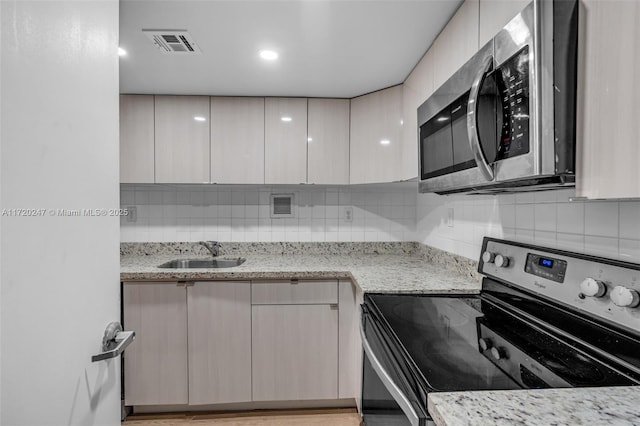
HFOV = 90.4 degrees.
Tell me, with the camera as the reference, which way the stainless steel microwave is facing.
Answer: facing the viewer and to the left of the viewer

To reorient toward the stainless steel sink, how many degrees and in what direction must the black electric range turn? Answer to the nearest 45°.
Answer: approximately 45° to its right

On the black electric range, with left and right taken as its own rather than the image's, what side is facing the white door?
front

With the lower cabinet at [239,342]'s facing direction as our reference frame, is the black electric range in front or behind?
in front

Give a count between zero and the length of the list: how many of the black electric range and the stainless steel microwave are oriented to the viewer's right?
0

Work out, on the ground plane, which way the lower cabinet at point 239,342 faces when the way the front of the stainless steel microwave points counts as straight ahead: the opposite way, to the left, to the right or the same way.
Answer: to the left

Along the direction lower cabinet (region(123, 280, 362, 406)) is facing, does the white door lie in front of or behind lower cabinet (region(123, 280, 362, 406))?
in front

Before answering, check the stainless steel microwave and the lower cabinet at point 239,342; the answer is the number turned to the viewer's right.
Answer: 0

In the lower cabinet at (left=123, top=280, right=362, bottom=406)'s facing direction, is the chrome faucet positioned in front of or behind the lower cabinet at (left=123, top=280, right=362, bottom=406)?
behind

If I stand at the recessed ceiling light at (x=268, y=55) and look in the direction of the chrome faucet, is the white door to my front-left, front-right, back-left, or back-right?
back-left

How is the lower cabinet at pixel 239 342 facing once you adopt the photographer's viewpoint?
facing the viewer

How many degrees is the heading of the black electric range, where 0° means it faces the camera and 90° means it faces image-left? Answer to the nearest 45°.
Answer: approximately 45°
